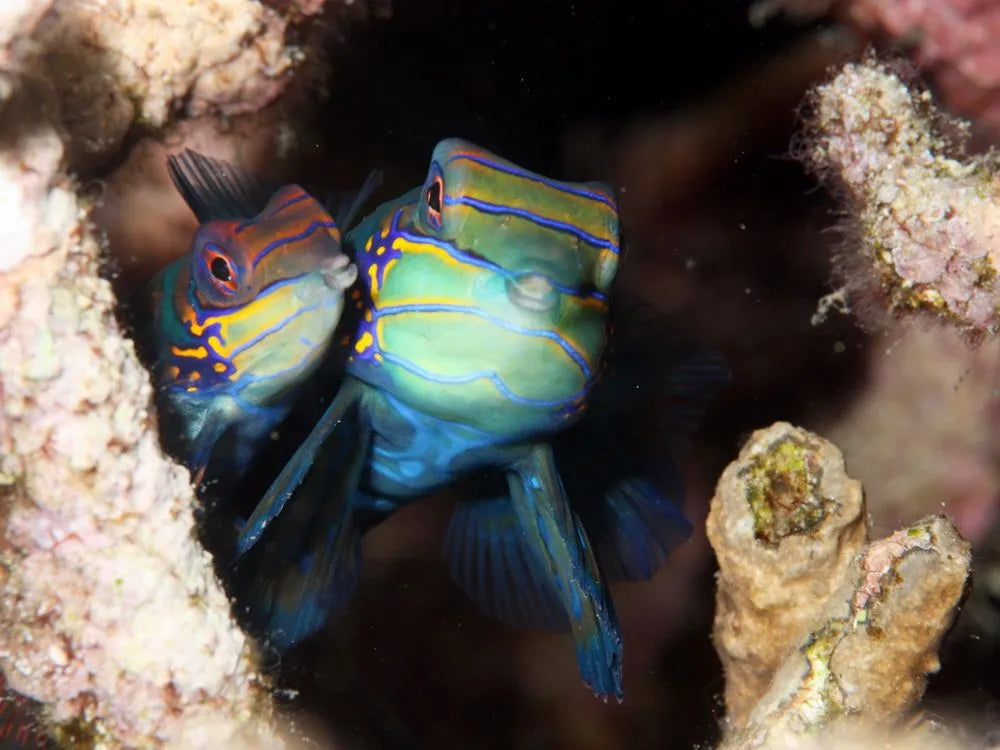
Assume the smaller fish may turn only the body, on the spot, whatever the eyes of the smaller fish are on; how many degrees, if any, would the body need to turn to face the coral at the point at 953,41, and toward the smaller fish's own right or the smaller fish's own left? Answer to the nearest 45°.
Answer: approximately 45° to the smaller fish's own left

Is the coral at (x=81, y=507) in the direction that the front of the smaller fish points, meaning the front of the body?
no

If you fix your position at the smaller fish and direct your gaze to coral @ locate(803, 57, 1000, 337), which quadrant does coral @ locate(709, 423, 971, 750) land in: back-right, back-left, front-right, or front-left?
front-right

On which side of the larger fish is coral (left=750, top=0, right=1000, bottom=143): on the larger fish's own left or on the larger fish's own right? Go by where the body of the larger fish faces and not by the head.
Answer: on the larger fish's own left

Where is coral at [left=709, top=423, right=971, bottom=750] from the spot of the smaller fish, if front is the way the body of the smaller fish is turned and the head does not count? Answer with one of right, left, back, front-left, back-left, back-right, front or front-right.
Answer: front

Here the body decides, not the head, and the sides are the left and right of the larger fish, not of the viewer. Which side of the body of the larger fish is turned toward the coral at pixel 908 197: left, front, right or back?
left

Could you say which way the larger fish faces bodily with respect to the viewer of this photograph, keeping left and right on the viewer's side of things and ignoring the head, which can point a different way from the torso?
facing the viewer and to the right of the viewer

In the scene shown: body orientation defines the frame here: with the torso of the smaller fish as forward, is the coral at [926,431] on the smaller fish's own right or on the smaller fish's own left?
on the smaller fish's own left

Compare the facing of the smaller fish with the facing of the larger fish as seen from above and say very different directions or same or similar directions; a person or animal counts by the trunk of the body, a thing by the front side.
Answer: same or similar directions

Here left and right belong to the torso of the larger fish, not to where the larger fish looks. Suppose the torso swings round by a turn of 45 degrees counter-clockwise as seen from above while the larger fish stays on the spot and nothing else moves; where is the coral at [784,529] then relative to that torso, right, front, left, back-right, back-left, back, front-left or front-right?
front

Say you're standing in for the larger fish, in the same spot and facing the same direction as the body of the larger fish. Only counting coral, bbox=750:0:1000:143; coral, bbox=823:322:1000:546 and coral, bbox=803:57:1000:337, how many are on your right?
0
